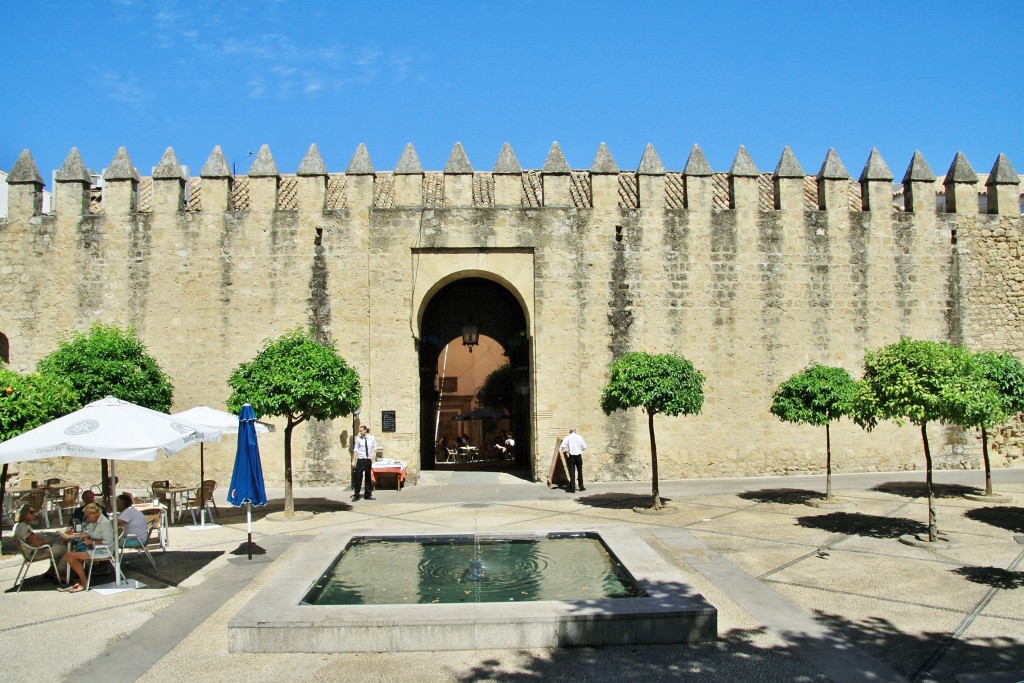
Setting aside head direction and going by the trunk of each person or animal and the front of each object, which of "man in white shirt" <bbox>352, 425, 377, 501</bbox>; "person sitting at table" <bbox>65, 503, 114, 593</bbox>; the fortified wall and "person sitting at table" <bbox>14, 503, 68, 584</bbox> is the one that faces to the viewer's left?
"person sitting at table" <bbox>65, 503, 114, 593</bbox>

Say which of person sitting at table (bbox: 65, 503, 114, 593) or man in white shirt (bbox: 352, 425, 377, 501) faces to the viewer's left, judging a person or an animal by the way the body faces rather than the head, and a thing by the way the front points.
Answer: the person sitting at table

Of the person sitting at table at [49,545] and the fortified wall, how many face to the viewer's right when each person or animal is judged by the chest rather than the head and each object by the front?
1

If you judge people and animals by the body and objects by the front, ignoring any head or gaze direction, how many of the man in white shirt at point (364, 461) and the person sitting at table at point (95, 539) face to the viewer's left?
1

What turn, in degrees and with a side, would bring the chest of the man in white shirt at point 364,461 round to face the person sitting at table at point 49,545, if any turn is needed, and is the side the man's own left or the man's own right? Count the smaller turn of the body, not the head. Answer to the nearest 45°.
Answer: approximately 45° to the man's own right

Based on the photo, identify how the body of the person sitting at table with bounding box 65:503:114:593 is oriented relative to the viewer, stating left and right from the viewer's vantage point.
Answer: facing to the left of the viewer

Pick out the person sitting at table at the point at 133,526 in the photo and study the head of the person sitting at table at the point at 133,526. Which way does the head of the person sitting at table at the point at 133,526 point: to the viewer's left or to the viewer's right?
to the viewer's left

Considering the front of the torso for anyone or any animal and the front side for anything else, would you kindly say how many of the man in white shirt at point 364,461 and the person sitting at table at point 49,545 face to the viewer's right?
1

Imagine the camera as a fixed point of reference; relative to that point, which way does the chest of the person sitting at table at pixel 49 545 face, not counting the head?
to the viewer's right

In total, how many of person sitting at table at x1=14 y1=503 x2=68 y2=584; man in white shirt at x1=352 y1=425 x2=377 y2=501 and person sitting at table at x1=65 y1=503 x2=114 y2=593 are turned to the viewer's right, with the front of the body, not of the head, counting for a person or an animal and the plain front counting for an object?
1
